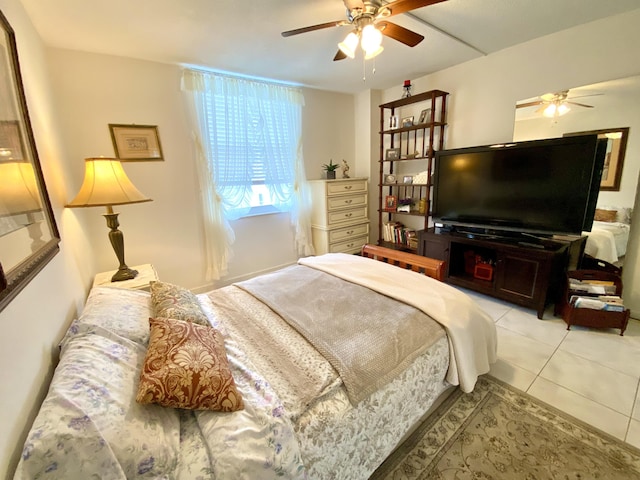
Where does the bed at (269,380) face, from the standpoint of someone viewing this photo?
facing away from the viewer and to the right of the viewer

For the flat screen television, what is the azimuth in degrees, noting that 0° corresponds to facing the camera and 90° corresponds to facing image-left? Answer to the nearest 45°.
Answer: approximately 45°

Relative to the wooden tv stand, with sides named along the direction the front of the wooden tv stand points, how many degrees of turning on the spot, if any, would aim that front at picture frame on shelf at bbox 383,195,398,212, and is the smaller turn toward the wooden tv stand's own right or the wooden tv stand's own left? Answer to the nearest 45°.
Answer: approximately 90° to the wooden tv stand's own right

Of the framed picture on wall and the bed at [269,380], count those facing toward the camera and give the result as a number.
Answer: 1

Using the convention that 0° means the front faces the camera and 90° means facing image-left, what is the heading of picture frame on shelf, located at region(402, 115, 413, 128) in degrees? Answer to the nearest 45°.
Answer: approximately 45°

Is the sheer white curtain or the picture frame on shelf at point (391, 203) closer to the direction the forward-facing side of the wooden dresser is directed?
the picture frame on shelf

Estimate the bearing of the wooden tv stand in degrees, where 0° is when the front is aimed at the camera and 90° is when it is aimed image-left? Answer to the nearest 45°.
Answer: approximately 45°

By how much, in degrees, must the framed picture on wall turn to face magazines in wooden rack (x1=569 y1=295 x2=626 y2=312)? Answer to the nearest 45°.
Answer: approximately 45° to its left

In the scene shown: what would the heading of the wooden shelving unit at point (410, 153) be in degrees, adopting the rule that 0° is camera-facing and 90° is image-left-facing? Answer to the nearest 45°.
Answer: approximately 45°
